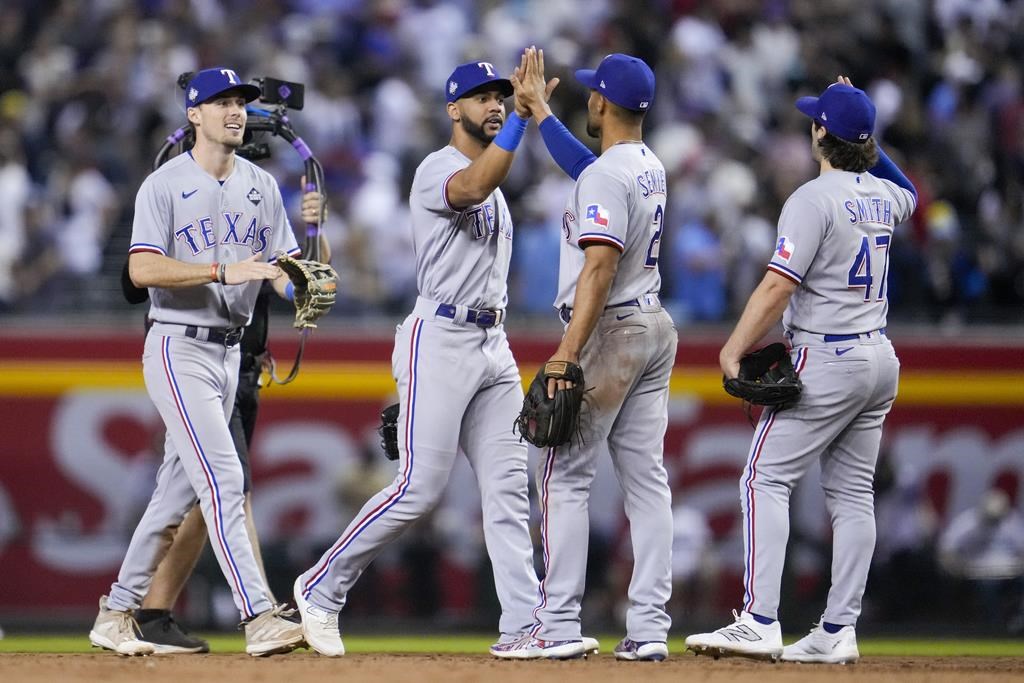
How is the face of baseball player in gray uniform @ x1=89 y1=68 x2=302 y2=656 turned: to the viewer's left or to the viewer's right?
to the viewer's right

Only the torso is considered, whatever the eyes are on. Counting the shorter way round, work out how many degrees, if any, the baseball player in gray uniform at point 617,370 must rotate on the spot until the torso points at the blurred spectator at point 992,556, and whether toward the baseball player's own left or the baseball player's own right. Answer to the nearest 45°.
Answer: approximately 90° to the baseball player's own right

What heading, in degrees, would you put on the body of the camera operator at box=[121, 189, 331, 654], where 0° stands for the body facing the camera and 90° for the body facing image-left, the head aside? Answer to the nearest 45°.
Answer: approximately 270°

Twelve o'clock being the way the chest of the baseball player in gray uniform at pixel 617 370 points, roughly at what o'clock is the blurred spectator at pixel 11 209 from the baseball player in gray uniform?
The blurred spectator is roughly at 12 o'clock from the baseball player in gray uniform.

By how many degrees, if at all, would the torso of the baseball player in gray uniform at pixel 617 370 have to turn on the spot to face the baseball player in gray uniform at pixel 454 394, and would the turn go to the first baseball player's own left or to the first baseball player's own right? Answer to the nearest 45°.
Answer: approximately 45° to the first baseball player's own left

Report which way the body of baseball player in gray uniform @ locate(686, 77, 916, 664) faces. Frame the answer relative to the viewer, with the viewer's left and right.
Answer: facing away from the viewer and to the left of the viewer

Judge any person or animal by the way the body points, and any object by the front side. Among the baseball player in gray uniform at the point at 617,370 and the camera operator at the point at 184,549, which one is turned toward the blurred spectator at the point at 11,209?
the baseball player in gray uniform

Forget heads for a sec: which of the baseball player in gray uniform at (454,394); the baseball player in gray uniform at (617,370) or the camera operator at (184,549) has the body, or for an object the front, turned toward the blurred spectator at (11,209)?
the baseball player in gray uniform at (617,370)

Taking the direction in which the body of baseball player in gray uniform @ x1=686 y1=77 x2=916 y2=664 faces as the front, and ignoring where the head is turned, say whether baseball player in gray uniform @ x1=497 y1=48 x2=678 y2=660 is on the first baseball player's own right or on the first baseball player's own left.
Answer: on the first baseball player's own left

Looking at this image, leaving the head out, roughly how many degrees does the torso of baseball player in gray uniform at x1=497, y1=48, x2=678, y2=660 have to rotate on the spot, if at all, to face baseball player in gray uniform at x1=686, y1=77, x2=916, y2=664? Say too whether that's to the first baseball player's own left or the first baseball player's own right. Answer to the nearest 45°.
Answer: approximately 135° to the first baseball player's own right

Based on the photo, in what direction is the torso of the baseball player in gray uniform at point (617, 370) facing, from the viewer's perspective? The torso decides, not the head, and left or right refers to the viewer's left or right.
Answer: facing away from the viewer and to the left of the viewer

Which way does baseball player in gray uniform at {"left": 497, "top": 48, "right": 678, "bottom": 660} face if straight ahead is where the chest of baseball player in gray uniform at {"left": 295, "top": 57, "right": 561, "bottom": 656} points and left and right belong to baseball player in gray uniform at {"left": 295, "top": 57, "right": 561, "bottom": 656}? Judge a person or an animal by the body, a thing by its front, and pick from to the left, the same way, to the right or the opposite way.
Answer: the opposite way

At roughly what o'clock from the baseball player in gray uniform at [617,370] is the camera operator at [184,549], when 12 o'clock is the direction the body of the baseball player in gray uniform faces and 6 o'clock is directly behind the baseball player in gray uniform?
The camera operator is roughly at 11 o'clock from the baseball player in gray uniform.
